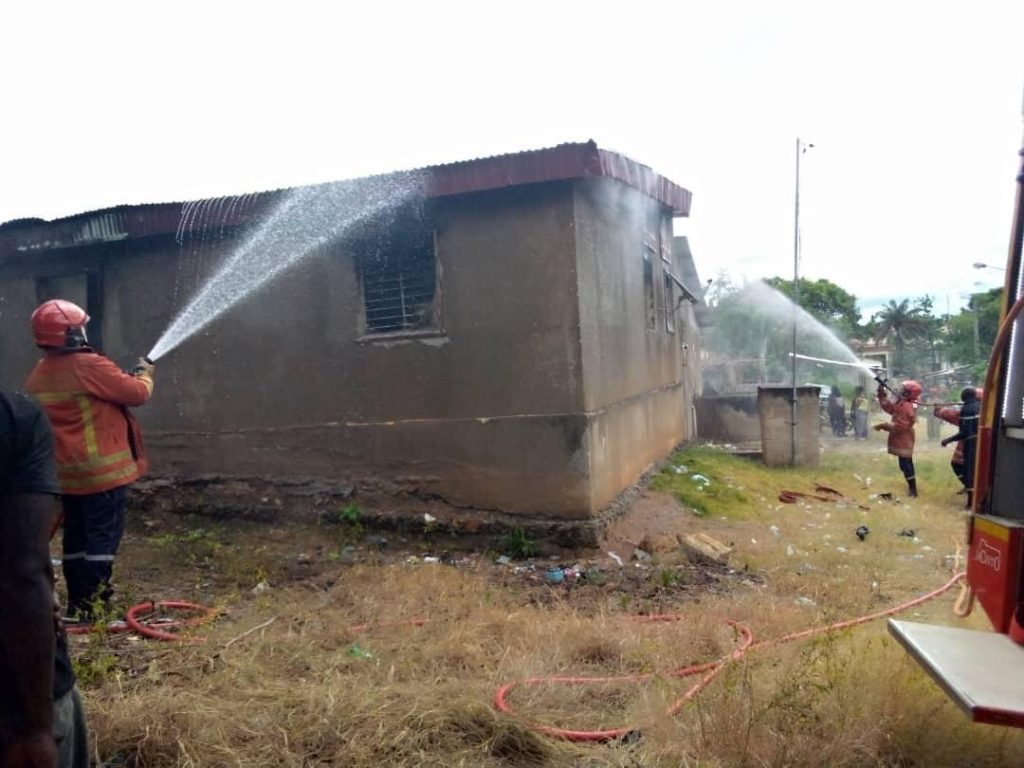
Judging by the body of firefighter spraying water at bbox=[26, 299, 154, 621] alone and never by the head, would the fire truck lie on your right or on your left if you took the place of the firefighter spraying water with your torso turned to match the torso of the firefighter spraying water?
on your right

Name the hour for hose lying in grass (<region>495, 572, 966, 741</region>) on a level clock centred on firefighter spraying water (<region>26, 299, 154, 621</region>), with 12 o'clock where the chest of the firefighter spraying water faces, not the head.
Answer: The hose lying in grass is roughly at 3 o'clock from the firefighter spraying water.

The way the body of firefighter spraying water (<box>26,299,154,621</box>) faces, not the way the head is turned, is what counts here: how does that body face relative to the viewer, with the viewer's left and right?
facing away from the viewer and to the right of the viewer

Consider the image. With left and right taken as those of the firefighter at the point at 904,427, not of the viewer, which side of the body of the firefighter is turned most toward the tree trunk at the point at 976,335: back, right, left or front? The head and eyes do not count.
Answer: right

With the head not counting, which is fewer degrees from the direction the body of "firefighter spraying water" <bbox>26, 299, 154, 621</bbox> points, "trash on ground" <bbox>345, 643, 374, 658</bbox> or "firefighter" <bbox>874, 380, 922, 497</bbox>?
the firefighter

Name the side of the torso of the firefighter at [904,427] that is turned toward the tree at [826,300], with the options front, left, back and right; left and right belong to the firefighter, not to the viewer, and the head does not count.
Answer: right

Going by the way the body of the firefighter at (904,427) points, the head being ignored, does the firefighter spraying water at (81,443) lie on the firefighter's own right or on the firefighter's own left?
on the firefighter's own left

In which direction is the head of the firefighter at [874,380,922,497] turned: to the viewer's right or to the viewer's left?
to the viewer's left

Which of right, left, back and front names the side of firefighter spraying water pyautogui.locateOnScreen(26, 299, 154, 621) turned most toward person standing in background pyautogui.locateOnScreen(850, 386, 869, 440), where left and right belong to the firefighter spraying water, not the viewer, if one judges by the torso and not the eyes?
front

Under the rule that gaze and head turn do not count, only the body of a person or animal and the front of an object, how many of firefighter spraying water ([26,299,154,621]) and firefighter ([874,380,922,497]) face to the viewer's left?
1

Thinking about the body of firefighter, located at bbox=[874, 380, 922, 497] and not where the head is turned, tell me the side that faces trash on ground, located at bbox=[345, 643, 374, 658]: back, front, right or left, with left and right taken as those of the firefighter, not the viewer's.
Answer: left

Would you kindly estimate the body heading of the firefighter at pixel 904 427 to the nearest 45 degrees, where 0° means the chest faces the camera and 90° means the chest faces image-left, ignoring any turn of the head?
approximately 90°

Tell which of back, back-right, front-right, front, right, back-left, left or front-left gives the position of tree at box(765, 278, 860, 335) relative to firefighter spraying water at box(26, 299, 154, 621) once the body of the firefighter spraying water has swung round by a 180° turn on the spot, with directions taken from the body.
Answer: back
